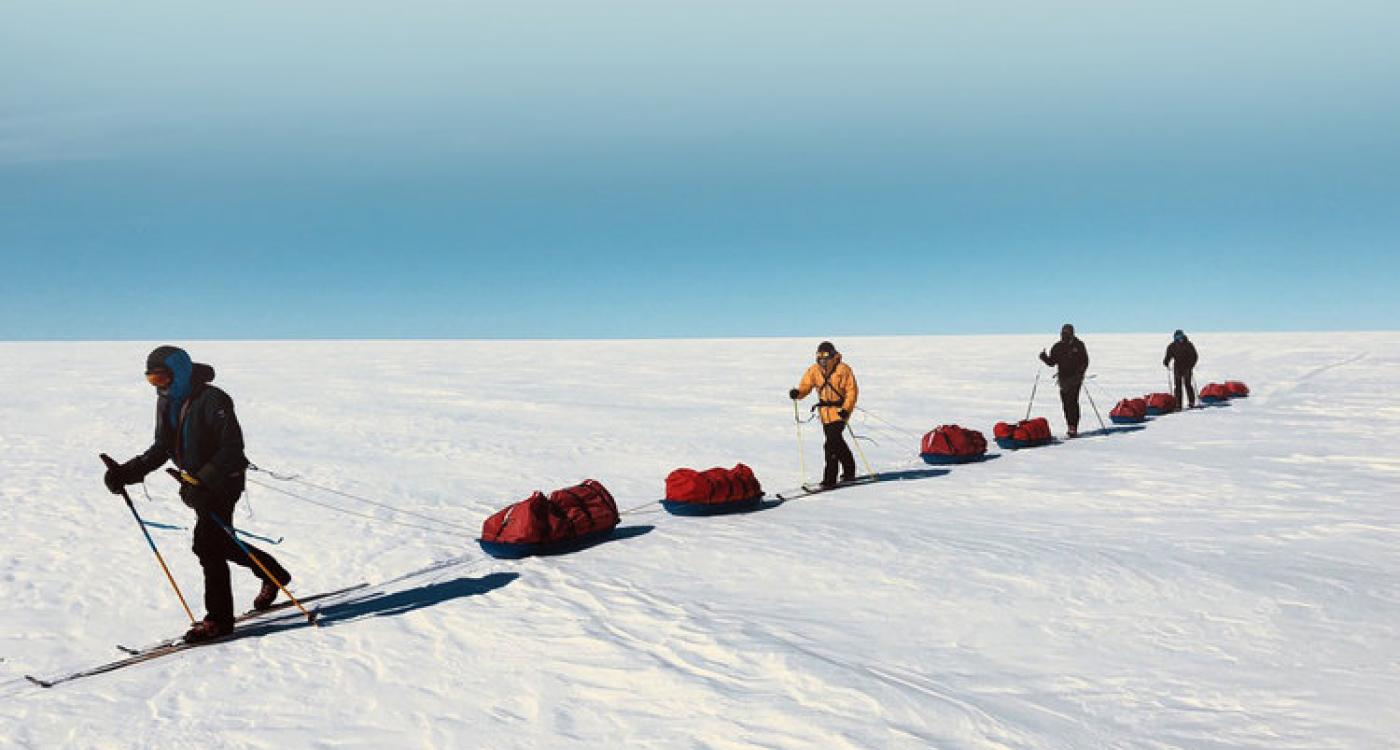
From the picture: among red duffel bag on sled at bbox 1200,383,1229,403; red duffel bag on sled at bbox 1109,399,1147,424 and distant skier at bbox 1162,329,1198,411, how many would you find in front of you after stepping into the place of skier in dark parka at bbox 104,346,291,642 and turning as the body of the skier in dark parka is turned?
0

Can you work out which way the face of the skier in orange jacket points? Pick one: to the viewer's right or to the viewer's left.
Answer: to the viewer's left

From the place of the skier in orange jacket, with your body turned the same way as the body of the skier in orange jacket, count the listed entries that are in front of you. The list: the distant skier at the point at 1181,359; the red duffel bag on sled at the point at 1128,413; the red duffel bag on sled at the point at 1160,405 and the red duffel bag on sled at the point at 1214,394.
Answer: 0

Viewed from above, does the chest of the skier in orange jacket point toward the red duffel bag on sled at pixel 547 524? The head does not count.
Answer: yes

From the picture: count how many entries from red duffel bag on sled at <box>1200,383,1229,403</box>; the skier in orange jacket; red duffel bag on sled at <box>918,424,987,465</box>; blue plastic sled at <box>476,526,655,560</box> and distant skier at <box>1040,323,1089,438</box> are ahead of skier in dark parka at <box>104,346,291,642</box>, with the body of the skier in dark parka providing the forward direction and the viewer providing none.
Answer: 0

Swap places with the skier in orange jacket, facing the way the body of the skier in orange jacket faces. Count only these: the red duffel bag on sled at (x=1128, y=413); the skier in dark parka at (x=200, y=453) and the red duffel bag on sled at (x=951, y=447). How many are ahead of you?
1

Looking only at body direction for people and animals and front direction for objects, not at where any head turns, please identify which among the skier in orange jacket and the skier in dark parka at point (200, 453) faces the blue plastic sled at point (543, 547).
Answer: the skier in orange jacket

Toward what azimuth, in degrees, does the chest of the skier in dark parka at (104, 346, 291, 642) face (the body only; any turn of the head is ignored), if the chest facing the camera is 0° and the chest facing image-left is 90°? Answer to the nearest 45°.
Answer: approximately 45°

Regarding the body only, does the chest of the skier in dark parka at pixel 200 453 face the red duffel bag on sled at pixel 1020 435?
no

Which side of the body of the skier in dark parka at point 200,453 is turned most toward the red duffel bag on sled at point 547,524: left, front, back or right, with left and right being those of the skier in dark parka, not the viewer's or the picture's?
back

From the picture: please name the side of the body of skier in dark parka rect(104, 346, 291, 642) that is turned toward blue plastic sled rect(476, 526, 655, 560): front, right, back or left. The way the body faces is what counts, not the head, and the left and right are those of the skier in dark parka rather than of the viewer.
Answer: back

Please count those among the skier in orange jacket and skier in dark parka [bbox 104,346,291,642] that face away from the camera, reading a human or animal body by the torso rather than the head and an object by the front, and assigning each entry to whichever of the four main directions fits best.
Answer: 0

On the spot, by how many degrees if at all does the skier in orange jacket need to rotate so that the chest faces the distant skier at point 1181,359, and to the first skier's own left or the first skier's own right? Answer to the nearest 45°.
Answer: approximately 180°

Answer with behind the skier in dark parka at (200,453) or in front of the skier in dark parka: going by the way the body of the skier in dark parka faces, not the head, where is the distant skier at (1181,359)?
behind

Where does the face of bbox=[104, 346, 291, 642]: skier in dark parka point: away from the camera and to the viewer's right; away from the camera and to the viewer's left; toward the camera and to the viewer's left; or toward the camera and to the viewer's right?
toward the camera and to the viewer's left

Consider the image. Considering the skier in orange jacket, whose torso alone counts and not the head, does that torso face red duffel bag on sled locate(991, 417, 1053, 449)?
no

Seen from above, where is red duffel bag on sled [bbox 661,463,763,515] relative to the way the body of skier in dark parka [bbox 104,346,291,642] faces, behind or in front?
behind

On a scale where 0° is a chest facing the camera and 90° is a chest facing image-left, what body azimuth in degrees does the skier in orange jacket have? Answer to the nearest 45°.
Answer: approximately 45°

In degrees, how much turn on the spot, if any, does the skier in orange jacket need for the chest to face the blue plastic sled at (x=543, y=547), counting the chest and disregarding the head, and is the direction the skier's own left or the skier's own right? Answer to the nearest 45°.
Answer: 0° — they already face it

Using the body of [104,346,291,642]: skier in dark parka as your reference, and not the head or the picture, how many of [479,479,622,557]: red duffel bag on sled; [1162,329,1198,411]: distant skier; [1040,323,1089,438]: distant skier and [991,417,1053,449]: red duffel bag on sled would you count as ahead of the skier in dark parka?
0

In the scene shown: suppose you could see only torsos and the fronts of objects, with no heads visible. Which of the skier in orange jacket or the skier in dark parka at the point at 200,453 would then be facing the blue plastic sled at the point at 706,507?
the skier in orange jacket

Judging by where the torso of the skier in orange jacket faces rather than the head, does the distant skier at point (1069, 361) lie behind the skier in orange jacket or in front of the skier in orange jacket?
behind
